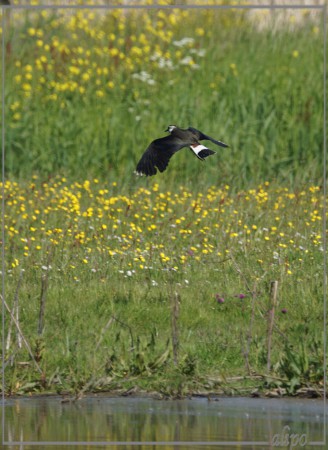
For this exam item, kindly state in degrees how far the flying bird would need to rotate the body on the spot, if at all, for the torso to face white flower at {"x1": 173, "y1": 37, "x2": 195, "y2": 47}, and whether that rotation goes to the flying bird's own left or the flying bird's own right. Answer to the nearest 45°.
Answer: approximately 45° to the flying bird's own right

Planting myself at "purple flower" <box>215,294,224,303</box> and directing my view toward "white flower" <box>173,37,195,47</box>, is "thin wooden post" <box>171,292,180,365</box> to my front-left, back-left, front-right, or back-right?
back-left

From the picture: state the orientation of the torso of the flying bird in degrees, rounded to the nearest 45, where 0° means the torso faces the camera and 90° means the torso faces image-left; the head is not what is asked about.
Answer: approximately 135°

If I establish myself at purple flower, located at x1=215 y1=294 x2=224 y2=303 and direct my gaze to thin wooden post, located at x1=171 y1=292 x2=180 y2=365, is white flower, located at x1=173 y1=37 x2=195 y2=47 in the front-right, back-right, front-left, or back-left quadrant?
back-right

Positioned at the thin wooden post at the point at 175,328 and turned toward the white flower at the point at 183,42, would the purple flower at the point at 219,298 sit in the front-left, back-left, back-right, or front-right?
front-right
